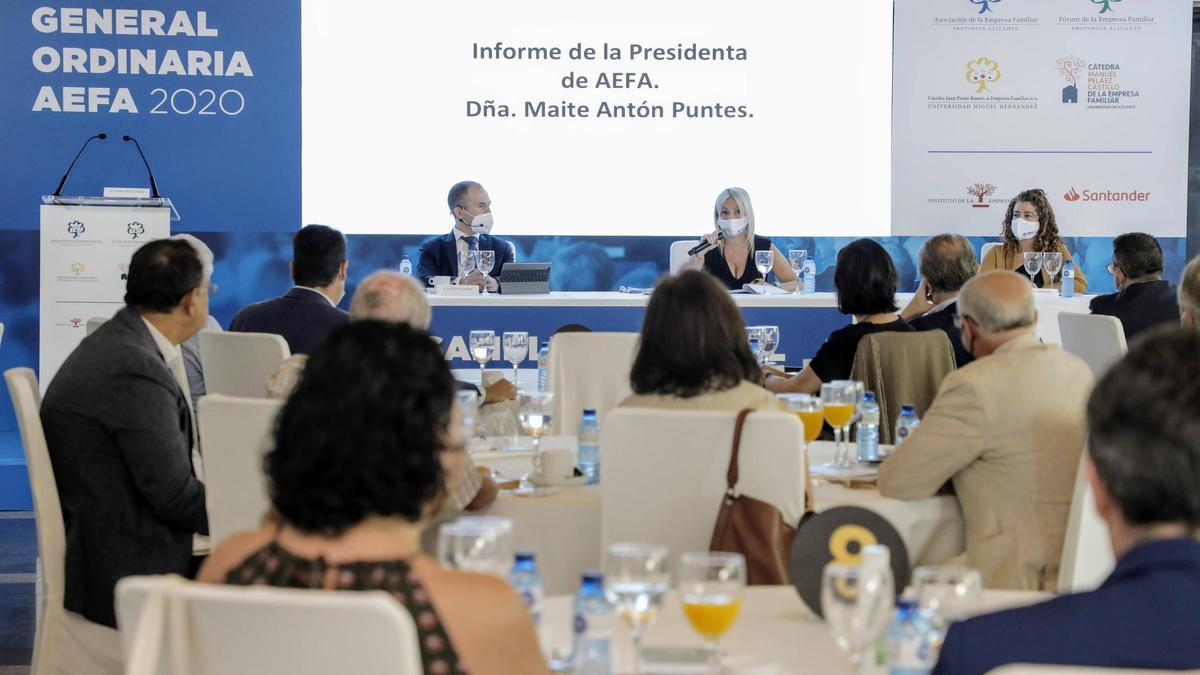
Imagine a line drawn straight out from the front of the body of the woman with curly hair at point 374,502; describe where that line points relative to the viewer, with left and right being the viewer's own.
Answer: facing away from the viewer and to the right of the viewer

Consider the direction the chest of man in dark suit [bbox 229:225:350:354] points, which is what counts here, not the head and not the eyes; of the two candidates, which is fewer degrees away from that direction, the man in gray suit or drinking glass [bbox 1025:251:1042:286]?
the drinking glass

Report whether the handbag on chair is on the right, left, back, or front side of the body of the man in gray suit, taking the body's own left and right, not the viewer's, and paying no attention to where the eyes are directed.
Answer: front

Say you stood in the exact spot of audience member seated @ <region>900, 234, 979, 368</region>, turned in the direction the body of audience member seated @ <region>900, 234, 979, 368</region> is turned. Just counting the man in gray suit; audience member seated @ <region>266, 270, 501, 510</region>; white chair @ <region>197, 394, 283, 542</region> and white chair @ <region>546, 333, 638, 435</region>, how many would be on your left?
4

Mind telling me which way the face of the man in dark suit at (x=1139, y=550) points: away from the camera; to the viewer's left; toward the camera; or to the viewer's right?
away from the camera

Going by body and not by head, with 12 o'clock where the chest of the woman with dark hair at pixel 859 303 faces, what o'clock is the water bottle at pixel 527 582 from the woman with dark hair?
The water bottle is roughly at 8 o'clock from the woman with dark hair.

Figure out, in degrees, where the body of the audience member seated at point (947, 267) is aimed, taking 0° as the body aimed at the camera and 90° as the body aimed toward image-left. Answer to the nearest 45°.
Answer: approximately 135°

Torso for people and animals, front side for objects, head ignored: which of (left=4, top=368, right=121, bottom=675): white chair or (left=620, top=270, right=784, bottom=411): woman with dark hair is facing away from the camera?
the woman with dark hair

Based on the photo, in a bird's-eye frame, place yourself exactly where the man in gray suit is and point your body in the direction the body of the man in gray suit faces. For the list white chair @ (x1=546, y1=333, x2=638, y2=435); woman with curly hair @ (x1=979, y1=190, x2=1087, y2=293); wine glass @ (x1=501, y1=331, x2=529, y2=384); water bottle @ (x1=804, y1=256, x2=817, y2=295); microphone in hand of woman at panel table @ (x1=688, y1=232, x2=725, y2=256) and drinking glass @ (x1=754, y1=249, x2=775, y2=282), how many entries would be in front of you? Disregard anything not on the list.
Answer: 6

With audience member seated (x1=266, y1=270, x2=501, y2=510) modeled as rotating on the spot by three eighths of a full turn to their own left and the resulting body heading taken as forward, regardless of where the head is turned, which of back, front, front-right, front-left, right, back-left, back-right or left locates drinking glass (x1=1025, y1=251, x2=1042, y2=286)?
back

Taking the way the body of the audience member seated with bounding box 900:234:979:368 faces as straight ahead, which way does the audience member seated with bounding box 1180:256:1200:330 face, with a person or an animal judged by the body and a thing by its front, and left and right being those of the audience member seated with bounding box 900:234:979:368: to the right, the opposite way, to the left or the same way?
the same way

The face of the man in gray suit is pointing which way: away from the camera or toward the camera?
away from the camera

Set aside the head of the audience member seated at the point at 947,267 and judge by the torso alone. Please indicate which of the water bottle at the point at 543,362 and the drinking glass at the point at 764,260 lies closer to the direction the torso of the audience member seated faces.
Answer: the drinking glass

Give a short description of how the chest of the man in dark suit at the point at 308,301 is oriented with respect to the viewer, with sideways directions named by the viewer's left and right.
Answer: facing away from the viewer and to the right of the viewer

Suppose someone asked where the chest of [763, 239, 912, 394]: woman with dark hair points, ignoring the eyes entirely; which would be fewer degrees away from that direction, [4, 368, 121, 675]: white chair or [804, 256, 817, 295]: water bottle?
the water bottle

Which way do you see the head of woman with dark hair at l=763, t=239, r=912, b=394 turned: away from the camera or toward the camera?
away from the camera
